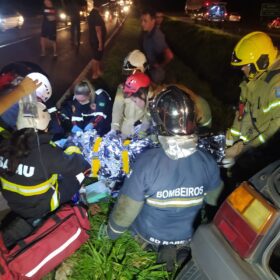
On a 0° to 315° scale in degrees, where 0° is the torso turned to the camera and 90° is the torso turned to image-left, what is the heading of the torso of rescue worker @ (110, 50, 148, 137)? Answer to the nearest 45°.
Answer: approximately 45°

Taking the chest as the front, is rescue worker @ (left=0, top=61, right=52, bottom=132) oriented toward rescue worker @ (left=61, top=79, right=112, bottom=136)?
yes

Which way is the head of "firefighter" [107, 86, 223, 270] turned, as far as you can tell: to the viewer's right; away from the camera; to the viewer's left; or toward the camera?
away from the camera

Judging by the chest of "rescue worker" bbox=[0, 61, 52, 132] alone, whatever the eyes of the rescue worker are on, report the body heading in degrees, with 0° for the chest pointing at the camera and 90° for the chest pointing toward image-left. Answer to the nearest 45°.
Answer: approximately 270°

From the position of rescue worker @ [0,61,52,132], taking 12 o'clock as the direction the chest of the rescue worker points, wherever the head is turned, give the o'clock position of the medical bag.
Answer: The medical bag is roughly at 3 o'clock from the rescue worker.

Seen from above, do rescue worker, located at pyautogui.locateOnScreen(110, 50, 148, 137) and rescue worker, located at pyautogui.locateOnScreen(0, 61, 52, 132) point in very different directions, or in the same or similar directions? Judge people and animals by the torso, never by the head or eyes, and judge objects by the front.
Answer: very different directions

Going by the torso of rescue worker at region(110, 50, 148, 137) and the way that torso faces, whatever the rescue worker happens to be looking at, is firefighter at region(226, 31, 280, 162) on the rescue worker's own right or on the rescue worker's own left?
on the rescue worker's own left

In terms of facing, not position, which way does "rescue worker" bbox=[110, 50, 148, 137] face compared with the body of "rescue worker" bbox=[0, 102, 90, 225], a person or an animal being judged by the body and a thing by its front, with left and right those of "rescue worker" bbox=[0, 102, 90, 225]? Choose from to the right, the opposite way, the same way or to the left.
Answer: the opposite way

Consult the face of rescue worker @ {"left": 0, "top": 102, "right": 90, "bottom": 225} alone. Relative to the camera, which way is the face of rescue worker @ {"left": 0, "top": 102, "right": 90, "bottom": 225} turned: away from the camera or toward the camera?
away from the camera

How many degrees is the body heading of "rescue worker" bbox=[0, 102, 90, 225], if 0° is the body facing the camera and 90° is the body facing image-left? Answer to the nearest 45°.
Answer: approximately 225°

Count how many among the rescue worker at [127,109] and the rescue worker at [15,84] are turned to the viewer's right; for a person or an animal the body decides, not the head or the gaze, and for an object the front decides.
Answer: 1

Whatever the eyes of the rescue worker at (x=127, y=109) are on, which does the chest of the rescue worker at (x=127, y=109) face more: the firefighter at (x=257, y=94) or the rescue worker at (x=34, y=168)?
the rescue worker

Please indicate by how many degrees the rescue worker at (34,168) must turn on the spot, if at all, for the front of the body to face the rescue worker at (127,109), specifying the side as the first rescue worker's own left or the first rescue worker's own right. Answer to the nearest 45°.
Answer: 0° — they already face them

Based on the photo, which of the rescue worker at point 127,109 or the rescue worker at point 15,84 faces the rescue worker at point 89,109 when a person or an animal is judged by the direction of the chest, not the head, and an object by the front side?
the rescue worker at point 15,84
